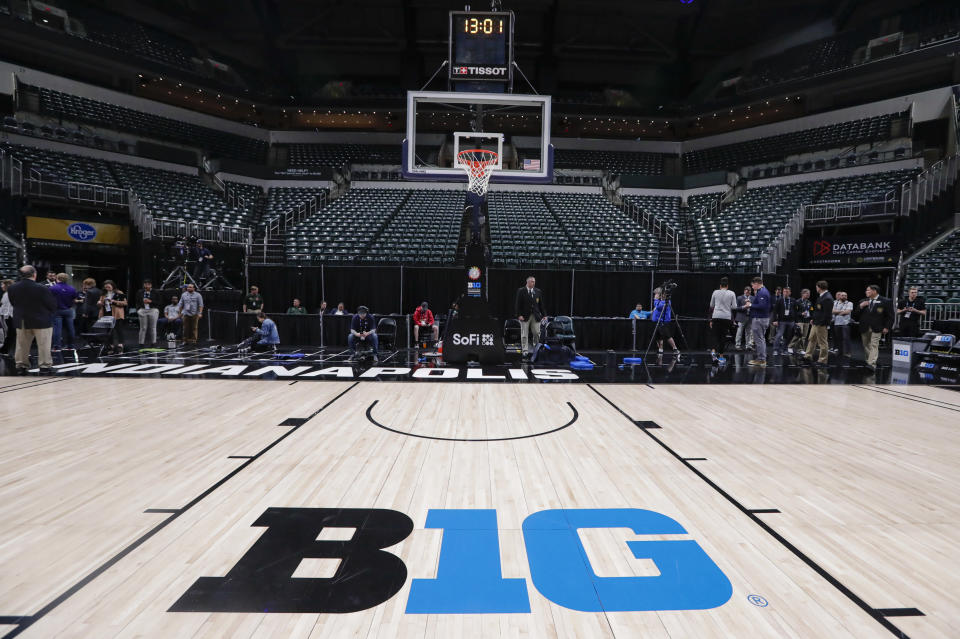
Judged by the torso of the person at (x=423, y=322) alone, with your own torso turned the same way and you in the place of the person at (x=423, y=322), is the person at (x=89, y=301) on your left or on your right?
on your right

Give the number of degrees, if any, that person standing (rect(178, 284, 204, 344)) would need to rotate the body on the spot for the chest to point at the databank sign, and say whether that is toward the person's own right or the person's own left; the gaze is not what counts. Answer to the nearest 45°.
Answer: approximately 90° to the person's own left

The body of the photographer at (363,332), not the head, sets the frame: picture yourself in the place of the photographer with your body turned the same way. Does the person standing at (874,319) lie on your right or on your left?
on your left

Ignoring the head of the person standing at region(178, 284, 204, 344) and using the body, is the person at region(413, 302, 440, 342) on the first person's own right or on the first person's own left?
on the first person's own left

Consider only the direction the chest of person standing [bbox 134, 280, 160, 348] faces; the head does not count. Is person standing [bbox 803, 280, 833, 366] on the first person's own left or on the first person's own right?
on the first person's own left

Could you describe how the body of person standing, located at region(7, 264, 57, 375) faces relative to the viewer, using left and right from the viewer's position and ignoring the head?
facing away from the viewer

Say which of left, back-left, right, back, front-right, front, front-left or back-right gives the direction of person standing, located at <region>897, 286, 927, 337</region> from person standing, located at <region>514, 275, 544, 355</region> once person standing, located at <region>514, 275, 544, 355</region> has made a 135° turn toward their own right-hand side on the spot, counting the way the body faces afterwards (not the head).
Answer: back-right

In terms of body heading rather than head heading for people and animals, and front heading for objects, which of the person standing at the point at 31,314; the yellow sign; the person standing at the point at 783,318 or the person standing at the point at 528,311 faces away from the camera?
the person standing at the point at 31,314
